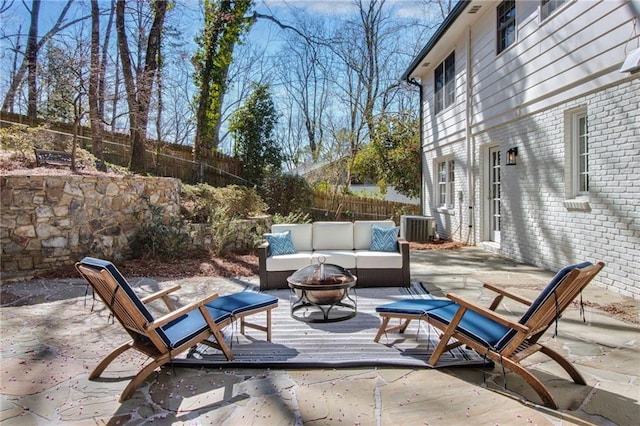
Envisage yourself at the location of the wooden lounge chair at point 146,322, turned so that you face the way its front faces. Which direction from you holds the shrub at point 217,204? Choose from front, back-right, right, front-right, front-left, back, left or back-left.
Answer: front-left

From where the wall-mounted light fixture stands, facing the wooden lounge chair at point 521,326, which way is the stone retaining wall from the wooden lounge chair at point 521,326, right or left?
right

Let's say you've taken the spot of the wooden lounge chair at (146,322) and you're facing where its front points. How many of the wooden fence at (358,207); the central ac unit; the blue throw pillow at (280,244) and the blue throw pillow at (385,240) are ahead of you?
4

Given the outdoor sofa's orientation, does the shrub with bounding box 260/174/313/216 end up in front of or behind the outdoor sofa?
behind

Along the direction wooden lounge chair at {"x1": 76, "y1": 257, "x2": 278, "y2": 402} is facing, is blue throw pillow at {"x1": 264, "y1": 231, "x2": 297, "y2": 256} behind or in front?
in front

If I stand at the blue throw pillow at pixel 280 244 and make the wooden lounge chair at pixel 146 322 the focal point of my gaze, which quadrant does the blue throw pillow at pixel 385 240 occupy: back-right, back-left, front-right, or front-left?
back-left

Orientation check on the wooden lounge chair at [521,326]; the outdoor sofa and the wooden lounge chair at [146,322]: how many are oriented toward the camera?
1

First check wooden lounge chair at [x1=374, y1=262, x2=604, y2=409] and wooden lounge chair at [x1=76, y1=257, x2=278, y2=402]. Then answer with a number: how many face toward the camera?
0

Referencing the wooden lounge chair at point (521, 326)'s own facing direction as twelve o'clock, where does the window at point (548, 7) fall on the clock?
The window is roughly at 2 o'clock from the wooden lounge chair.

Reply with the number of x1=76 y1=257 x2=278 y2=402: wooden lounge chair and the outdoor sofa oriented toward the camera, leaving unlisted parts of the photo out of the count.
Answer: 1

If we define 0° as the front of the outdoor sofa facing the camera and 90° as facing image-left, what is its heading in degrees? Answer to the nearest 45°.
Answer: approximately 0°

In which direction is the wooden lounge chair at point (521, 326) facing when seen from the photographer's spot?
facing away from the viewer and to the left of the viewer

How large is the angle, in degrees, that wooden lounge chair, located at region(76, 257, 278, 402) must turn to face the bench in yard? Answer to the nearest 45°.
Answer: approximately 45° to its left

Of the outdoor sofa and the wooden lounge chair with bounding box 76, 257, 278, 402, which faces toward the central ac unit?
the wooden lounge chair
